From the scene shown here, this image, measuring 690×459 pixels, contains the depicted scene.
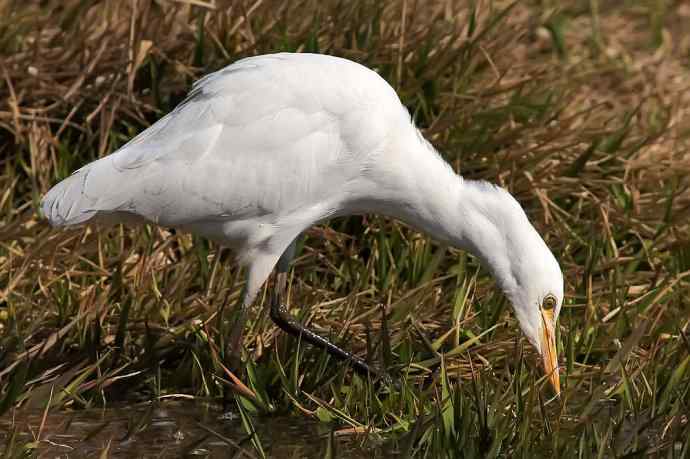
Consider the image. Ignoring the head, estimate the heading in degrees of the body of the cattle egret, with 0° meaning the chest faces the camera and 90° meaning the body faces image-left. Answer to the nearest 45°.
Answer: approximately 270°
